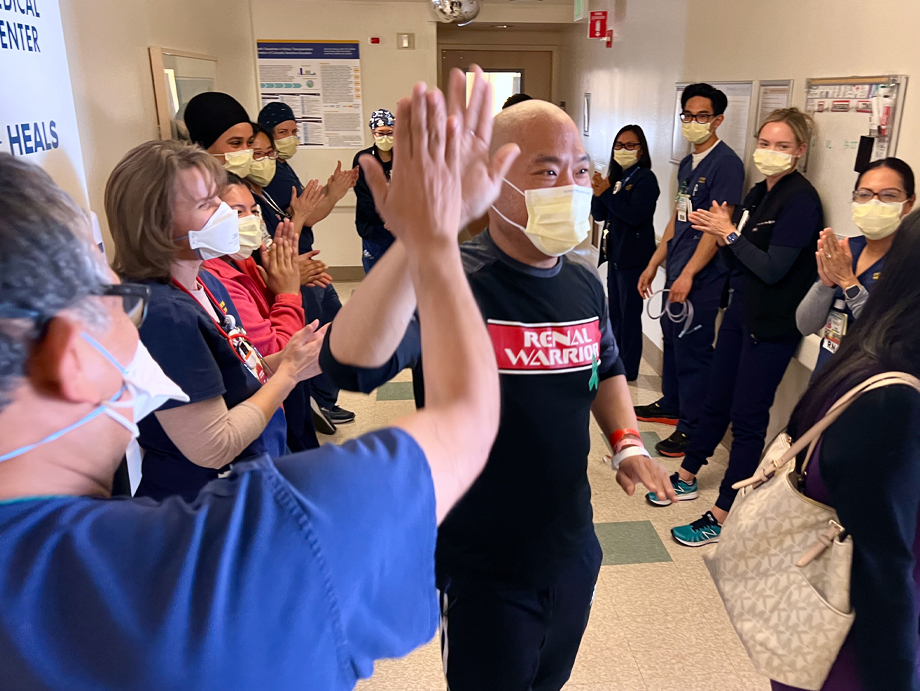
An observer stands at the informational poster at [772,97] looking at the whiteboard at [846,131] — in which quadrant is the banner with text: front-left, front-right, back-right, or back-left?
front-right

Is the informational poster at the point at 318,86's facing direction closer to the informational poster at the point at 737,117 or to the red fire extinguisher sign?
the informational poster

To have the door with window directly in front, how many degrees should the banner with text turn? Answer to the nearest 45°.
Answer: approximately 90° to its left

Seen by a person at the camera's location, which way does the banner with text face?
facing the viewer and to the right of the viewer

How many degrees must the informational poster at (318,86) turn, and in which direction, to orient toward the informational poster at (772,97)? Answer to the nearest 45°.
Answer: approximately 45° to its left

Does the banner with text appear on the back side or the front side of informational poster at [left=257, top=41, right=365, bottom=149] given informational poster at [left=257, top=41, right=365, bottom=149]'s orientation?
on the front side

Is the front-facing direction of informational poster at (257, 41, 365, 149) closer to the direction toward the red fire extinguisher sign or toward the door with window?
the red fire extinguisher sign

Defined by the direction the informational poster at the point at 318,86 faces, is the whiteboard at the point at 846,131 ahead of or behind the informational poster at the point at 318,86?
ahead

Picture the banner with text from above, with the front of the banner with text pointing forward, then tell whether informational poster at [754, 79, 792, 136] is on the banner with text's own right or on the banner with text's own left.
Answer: on the banner with text's own left

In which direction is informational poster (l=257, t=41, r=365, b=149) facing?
toward the camera

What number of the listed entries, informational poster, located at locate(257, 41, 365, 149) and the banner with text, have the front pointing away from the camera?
0

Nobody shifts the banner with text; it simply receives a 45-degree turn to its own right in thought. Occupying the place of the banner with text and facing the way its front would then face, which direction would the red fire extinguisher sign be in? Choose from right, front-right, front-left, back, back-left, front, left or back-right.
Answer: back-left

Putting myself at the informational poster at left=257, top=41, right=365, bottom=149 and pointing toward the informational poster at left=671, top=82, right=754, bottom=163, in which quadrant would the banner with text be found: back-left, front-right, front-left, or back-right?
front-right

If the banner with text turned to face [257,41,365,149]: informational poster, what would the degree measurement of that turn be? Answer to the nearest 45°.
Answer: approximately 90° to its left

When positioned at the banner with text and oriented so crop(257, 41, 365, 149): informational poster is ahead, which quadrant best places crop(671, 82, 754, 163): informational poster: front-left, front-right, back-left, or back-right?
front-right

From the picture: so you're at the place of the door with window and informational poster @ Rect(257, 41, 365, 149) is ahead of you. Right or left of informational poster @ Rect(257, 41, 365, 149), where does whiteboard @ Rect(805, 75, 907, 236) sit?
left

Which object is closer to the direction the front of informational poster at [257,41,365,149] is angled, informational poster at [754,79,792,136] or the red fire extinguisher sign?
the informational poster
